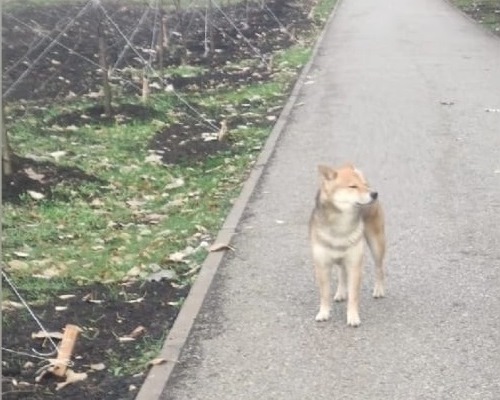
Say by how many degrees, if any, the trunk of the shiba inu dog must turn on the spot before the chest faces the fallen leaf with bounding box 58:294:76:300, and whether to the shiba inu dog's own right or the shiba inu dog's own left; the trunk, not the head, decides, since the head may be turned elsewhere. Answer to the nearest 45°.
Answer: approximately 90° to the shiba inu dog's own right

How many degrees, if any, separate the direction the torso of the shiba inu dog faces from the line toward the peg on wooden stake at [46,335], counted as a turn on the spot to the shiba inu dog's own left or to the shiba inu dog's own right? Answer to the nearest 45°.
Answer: approximately 90° to the shiba inu dog's own right

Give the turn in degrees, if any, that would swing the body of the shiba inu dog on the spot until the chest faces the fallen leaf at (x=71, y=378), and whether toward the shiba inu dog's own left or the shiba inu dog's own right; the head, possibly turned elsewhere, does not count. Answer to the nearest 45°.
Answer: approximately 45° to the shiba inu dog's own right

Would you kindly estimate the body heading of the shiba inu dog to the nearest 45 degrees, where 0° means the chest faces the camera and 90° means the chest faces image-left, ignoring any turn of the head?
approximately 0°

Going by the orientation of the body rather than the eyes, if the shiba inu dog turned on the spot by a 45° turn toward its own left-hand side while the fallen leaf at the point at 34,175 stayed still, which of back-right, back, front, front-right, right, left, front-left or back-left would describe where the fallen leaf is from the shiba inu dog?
back

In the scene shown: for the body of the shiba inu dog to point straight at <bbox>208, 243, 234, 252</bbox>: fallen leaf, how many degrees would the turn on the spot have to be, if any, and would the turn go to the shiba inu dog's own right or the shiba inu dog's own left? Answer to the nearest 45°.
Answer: approximately 135° to the shiba inu dog's own right

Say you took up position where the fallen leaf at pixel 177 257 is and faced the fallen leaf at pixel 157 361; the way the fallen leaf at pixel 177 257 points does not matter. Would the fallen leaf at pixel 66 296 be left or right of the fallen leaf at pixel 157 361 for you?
right

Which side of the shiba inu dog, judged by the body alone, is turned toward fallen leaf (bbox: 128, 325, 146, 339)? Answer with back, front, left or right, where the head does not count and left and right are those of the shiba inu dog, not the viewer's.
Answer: right

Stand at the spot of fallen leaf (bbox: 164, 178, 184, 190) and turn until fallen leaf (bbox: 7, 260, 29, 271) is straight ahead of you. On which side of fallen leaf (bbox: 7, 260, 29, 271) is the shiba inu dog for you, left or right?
left

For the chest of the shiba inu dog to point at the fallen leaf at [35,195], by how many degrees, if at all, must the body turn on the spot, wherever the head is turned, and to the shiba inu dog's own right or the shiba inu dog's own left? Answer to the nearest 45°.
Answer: approximately 135° to the shiba inu dog's own right

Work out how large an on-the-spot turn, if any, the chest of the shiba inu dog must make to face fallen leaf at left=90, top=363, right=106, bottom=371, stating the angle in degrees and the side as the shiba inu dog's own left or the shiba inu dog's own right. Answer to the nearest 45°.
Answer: approximately 45° to the shiba inu dog's own right

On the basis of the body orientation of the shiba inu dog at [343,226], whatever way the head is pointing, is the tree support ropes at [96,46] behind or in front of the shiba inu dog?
behind

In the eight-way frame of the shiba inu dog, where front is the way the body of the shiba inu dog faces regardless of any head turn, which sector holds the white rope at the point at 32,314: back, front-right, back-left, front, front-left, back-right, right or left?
right

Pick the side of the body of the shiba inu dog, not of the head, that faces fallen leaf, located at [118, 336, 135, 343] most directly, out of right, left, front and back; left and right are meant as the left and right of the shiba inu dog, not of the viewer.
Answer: right
